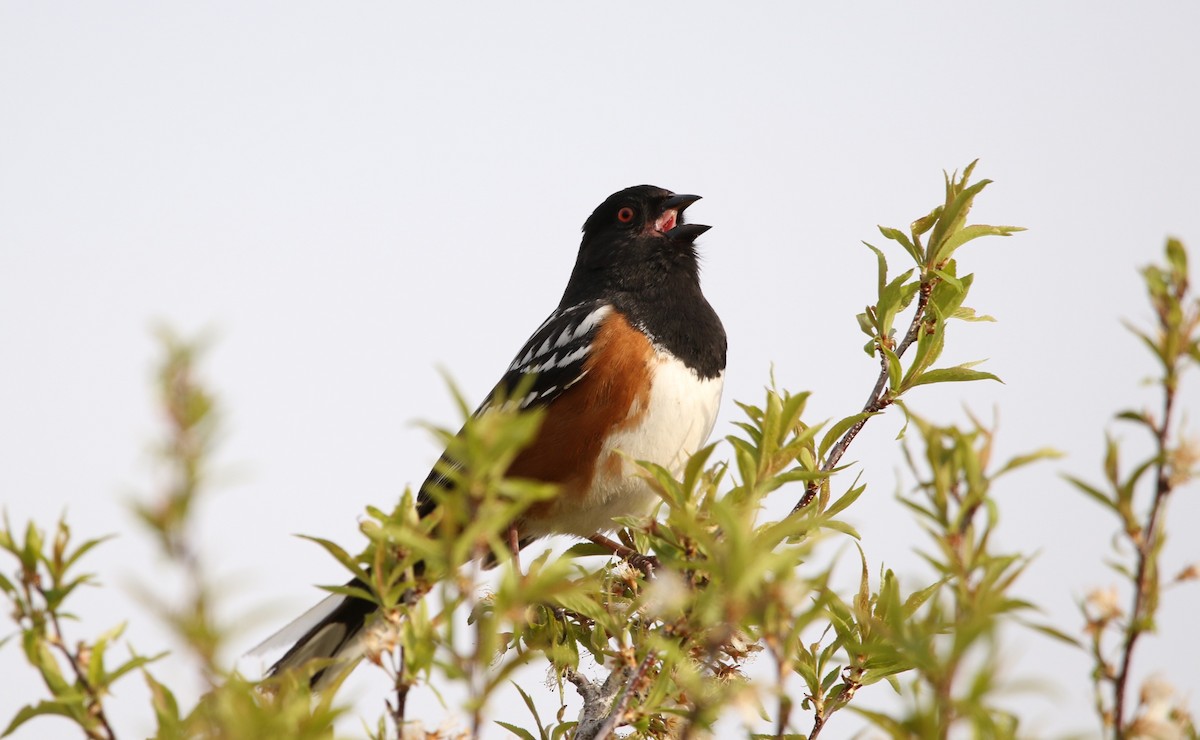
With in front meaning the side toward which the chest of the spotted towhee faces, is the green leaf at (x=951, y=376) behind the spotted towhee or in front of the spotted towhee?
in front

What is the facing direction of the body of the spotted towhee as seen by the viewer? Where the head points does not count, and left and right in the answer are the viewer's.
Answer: facing the viewer and to the right of the viewer

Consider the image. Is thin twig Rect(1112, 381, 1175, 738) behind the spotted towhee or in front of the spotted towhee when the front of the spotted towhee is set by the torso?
in front

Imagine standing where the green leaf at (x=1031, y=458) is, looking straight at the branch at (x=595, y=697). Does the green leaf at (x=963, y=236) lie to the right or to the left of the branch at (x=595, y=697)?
right

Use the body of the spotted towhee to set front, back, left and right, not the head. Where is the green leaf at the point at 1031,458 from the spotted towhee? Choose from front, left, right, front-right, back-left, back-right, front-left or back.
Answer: front-right

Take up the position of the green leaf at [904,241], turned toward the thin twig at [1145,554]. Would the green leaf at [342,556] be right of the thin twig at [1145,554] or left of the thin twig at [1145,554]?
right

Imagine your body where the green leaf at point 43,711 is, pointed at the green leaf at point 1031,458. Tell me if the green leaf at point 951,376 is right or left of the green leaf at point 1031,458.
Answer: left

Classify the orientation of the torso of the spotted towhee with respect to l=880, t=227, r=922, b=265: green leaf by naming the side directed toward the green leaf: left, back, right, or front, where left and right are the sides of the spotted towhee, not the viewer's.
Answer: front
